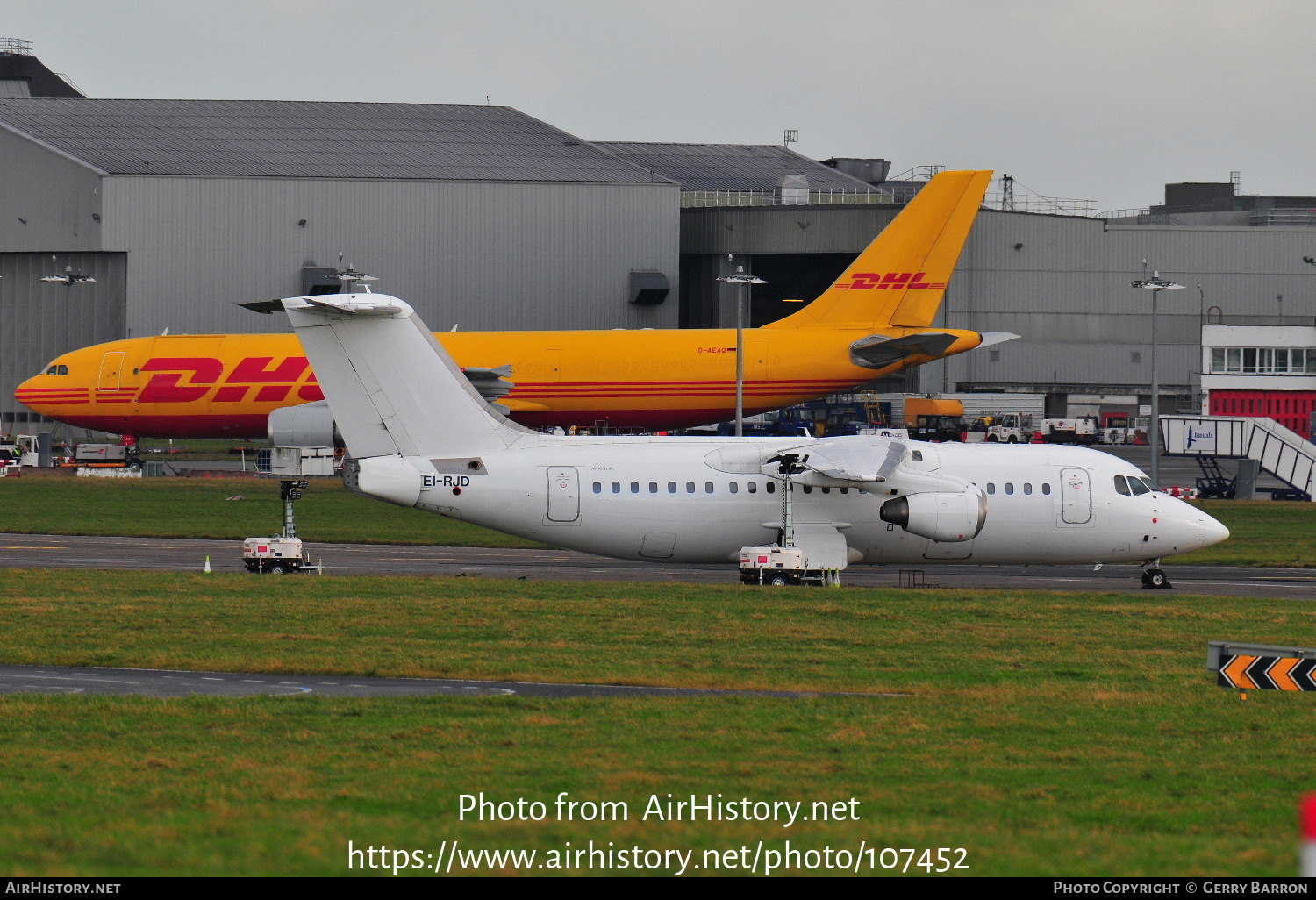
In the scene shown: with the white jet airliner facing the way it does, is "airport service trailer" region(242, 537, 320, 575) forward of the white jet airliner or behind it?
behind

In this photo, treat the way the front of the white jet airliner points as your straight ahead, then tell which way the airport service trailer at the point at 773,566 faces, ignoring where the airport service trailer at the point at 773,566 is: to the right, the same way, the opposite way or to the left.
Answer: the same way

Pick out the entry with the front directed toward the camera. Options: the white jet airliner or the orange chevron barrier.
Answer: the orange chevron barrier

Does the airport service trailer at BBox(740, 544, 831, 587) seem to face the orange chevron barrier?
no

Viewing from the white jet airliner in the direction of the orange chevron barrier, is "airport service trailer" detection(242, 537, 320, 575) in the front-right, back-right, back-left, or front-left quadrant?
back-right

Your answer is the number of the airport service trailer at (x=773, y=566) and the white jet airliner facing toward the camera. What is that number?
0

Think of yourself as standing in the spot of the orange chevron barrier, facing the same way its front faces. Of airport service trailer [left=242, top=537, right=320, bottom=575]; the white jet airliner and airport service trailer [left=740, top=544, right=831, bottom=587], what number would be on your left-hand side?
0

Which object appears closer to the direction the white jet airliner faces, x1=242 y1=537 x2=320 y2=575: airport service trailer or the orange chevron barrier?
the orange chevron barrier

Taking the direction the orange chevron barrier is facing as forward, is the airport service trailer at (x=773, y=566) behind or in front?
behind

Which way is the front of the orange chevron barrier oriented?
toward the camera

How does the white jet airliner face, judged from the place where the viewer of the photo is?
facing to the right of the viewer

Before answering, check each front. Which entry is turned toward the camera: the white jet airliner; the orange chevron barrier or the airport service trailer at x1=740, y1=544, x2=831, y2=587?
the orange chevron barrier
